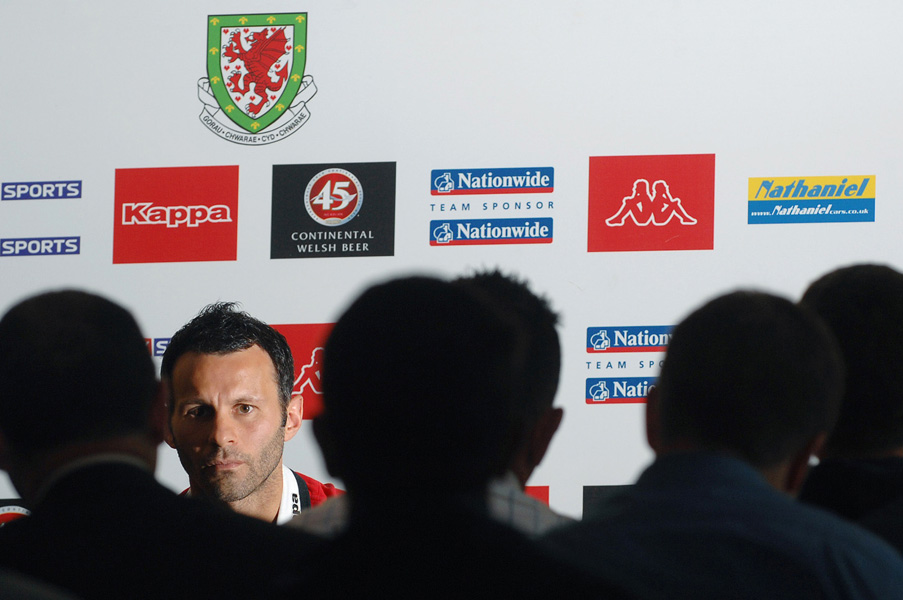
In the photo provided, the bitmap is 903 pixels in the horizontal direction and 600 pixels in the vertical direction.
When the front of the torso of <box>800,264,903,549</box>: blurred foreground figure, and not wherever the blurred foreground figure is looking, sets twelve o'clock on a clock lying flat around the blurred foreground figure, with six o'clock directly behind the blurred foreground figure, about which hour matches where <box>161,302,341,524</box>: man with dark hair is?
The man with dark hair is roughly at 10 o'clock from the blurred foreground figure.

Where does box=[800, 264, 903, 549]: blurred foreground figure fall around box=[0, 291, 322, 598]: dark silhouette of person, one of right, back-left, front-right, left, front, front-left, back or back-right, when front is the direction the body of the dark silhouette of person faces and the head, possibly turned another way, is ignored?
right

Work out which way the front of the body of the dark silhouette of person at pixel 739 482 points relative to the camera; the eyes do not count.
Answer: away from the camera

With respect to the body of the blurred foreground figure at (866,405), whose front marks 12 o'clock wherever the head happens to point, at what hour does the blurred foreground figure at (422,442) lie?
the blurred foreground figure at (422,442) is roughly at 7 o'clock from the blurred foreground figure at (866,405).

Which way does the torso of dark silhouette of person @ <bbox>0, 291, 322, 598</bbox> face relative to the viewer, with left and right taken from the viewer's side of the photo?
facing away from the viewer

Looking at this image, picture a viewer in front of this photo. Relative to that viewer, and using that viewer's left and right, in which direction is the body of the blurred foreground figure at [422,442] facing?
facing away from the viewer

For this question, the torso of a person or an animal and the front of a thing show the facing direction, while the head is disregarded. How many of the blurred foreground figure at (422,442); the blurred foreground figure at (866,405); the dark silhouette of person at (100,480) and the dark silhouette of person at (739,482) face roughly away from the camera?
4

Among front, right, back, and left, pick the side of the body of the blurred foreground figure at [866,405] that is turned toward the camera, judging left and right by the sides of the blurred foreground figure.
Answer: back

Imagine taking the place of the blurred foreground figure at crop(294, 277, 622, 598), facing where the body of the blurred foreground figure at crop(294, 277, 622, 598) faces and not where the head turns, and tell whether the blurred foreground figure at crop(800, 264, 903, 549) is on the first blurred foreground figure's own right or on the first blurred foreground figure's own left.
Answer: on the first blurred foreground figure's own right

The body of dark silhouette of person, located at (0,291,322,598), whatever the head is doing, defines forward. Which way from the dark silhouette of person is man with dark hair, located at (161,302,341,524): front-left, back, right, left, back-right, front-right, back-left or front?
front
